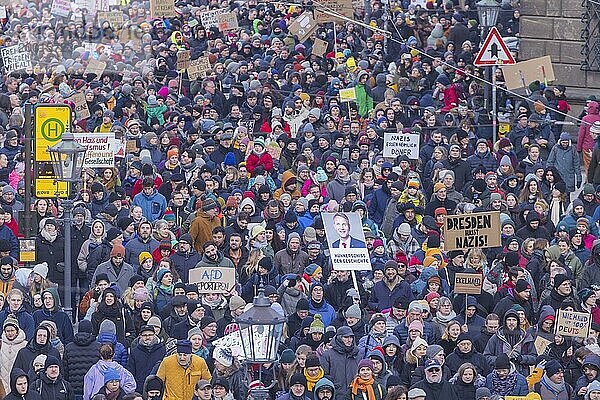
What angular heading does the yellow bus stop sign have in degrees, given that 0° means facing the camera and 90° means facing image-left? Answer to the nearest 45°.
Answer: approximately 0°

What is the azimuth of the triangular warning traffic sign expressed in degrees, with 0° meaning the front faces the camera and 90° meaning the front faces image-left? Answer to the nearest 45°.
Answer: approximately 0°

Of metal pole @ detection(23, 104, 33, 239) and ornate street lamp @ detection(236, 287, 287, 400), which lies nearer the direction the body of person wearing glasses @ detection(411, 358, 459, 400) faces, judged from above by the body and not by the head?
the ornate street lamp

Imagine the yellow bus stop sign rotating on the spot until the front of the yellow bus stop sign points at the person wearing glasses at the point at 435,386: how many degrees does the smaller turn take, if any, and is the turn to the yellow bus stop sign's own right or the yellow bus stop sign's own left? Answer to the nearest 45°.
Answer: approximately 45° to the yellow bus stop sign's own left

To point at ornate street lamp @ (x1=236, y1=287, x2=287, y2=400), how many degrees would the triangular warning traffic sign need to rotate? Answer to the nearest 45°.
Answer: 0° — it already faces it

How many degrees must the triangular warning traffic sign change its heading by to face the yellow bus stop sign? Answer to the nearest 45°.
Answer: approximately 45° to its right

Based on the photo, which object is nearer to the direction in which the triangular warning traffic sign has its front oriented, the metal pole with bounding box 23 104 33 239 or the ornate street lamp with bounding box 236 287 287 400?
the ornate street lamp

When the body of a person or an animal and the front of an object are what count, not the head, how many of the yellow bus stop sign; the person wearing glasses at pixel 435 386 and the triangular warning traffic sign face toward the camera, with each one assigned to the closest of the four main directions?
3
